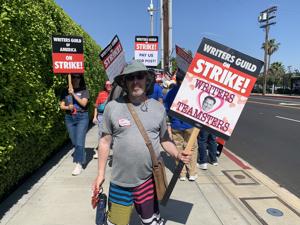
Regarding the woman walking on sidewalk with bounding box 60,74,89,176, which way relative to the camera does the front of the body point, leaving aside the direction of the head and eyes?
toward the camera

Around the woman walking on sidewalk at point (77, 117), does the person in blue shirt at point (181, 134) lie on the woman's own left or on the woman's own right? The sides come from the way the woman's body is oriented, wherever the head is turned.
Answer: on the woman's own left
